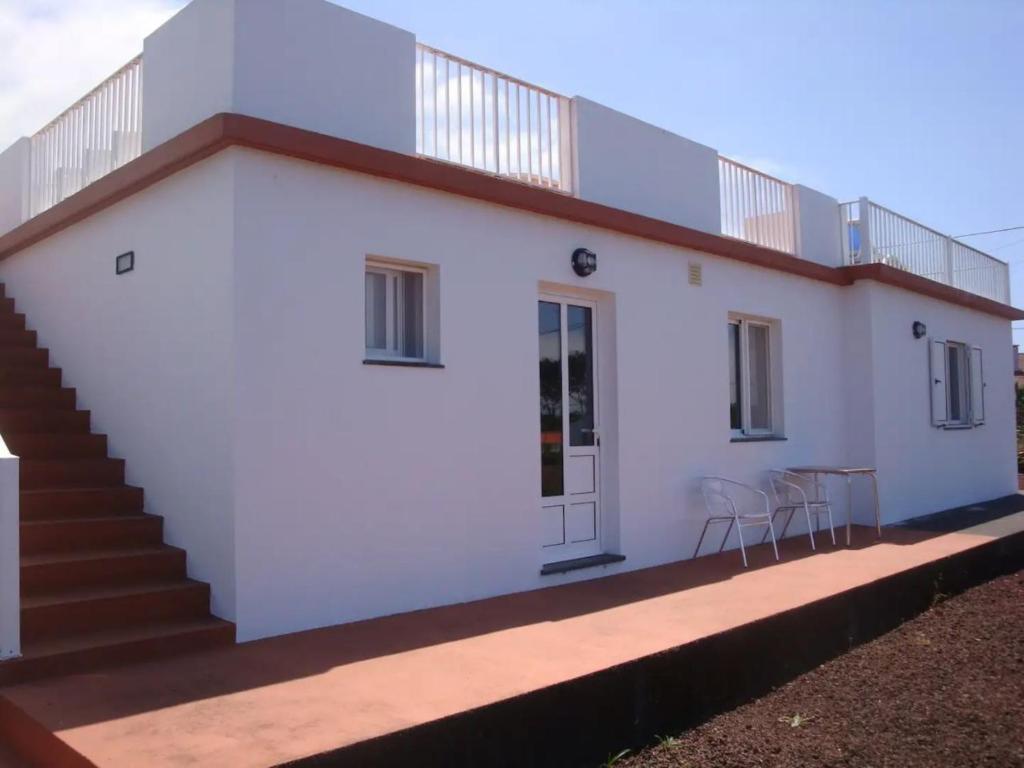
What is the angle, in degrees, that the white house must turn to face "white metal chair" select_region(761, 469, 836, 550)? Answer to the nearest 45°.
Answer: approximately 90° to its left

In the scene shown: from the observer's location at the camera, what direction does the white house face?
facing the viewer and to the right of the viewer

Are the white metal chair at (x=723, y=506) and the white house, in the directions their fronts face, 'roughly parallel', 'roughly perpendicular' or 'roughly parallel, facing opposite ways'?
roughly parallel

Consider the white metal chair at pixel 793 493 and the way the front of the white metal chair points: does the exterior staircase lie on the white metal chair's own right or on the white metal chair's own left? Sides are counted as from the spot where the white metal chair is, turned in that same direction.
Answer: on the white metal chair's own right

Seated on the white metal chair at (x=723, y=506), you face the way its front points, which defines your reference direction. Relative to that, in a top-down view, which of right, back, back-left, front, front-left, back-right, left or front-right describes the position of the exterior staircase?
right

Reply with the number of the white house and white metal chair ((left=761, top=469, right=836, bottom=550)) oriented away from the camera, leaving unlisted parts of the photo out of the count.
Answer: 0

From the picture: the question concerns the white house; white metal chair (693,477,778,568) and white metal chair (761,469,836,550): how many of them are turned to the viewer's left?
0

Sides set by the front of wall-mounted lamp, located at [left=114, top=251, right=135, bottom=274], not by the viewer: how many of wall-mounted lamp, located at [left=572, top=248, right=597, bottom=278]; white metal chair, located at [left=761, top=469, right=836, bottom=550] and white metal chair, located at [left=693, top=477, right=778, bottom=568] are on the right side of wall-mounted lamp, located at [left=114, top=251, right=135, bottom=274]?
0

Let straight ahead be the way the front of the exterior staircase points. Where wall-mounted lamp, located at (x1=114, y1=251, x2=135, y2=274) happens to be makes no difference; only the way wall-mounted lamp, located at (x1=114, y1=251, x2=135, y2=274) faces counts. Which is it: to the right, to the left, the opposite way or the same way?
to the right

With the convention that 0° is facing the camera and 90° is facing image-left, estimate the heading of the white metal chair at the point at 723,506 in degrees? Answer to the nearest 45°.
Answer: approximately 315°

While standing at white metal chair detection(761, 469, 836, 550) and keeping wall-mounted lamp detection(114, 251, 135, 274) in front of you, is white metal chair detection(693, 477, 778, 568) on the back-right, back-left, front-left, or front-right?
front-left
